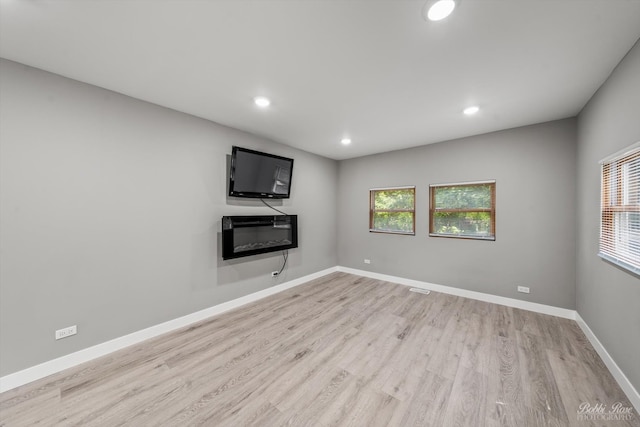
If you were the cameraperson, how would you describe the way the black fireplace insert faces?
facing the viewer and to the right of the viewer

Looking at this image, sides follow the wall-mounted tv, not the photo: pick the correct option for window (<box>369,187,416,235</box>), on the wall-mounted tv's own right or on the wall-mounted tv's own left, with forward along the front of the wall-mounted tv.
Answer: on the wall-mounted tv's own left

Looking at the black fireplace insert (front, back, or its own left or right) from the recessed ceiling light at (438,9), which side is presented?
front

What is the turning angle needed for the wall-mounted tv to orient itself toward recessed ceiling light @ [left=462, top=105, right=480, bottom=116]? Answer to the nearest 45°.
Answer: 0° — it already faces it

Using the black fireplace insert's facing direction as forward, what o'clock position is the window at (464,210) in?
The window is roughly at 11 o'clock from the black fireplace insert.

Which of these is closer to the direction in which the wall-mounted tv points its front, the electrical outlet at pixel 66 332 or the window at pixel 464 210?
the window

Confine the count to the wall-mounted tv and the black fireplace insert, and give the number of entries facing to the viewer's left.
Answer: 0

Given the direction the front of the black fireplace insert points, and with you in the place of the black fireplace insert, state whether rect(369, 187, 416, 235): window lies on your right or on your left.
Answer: on your left

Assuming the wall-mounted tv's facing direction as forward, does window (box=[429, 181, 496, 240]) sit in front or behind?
in front

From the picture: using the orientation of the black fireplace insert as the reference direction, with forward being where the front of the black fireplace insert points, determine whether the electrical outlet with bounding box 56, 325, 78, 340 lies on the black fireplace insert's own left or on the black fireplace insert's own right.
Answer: on the black fireplace insert's own right
